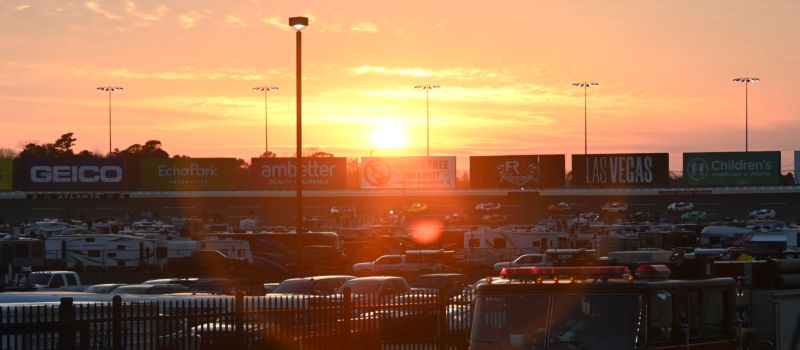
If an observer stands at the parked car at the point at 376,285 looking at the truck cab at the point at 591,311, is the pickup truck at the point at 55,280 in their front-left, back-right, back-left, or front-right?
back-right

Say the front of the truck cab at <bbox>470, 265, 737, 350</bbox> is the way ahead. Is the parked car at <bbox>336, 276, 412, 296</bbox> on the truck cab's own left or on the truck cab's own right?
on the truck cab's own right
